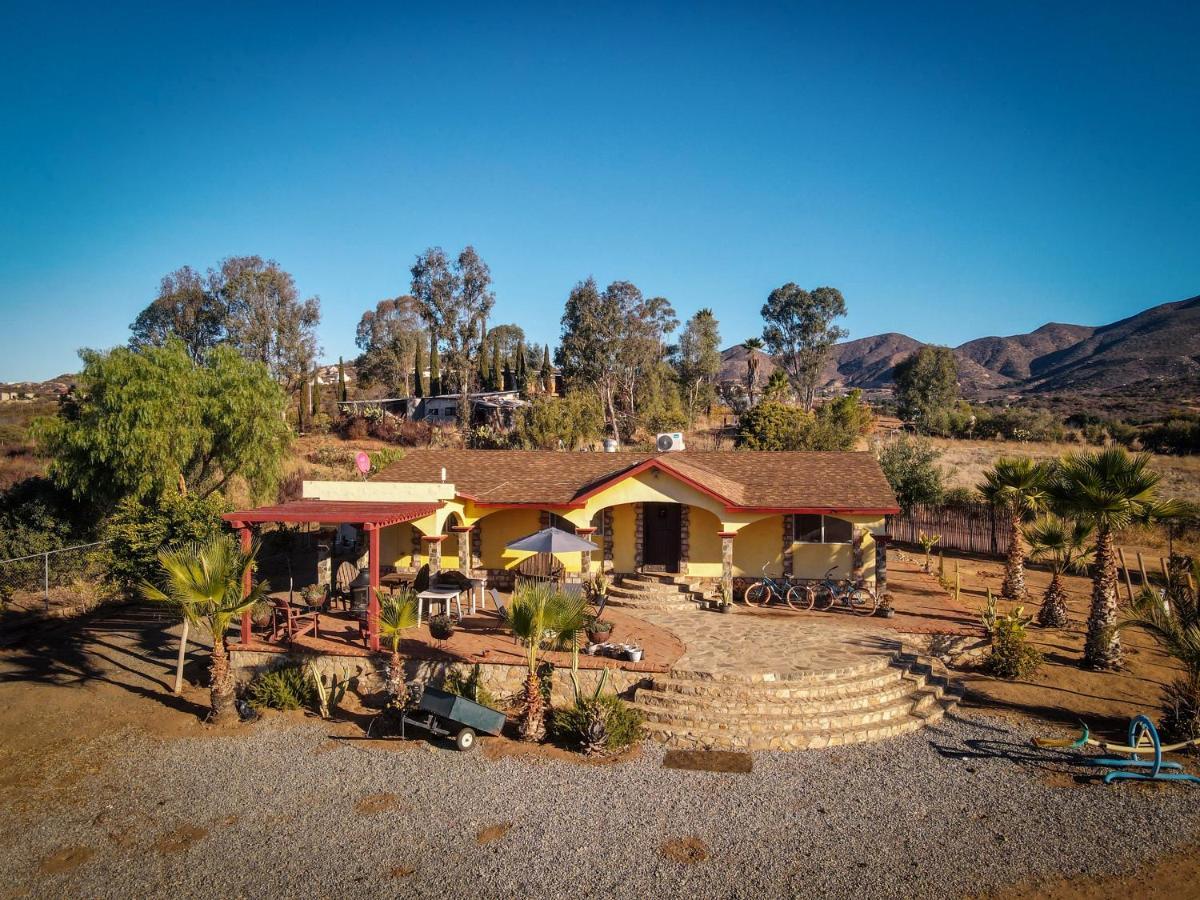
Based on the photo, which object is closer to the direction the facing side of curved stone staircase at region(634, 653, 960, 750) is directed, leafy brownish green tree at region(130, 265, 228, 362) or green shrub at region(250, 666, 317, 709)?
the green shrub

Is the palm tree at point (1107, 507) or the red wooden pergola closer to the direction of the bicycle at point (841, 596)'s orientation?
the red wooden pergola

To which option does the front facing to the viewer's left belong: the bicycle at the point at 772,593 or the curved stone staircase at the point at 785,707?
the bicycle

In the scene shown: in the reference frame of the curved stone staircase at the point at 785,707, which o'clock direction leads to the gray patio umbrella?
The gray patio umbrella is roughly at 4 o'clock from the curved stone staircase.

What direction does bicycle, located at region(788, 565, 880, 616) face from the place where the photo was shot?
facing to the left of the viewer

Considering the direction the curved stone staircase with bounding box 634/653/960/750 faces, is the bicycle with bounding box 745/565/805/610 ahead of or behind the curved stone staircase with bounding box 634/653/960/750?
behind

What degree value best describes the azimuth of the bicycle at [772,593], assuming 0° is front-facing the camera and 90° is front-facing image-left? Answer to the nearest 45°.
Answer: approximately 90°

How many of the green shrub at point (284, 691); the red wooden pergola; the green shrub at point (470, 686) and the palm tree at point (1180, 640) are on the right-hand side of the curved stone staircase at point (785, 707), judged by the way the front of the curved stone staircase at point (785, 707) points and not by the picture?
3

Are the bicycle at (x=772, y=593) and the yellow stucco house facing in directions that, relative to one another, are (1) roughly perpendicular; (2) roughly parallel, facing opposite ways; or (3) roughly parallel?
roughly perpendicular

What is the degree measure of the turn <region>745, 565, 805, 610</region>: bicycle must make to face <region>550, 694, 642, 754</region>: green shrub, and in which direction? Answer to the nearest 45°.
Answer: approximately 90° to its left

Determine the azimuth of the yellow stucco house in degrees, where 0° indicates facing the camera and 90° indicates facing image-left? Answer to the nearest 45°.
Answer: approximately 0°
